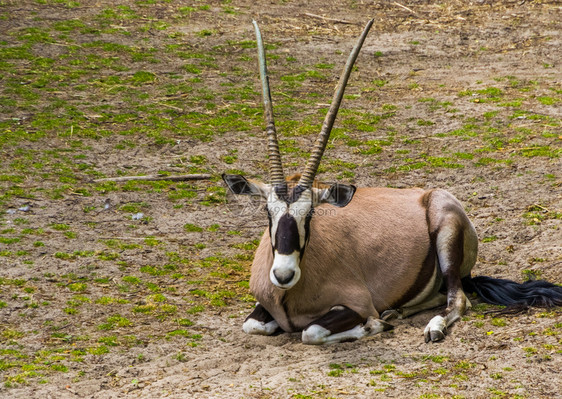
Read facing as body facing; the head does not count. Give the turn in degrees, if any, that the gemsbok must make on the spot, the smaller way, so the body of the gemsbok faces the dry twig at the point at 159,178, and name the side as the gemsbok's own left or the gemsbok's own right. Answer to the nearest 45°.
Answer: approximately 90° to the gemsbok's own right

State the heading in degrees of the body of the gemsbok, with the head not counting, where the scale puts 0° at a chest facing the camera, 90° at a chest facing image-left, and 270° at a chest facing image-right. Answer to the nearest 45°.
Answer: approximately 45°
